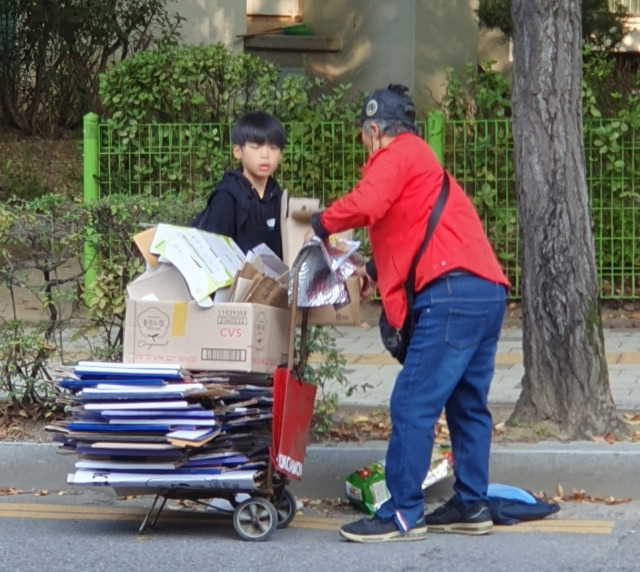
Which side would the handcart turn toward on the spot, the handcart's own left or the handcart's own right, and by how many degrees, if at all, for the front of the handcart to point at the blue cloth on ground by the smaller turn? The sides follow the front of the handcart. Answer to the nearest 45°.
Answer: approximately 180°

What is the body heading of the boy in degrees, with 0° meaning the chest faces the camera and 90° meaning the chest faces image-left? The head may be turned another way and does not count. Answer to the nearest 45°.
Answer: approximately 315°

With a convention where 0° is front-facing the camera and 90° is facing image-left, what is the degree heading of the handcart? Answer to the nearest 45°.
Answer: approximately 90°

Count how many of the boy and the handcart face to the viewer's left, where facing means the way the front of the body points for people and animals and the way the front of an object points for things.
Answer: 1

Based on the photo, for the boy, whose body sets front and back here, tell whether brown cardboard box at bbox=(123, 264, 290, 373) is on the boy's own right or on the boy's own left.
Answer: on the boy's own right
